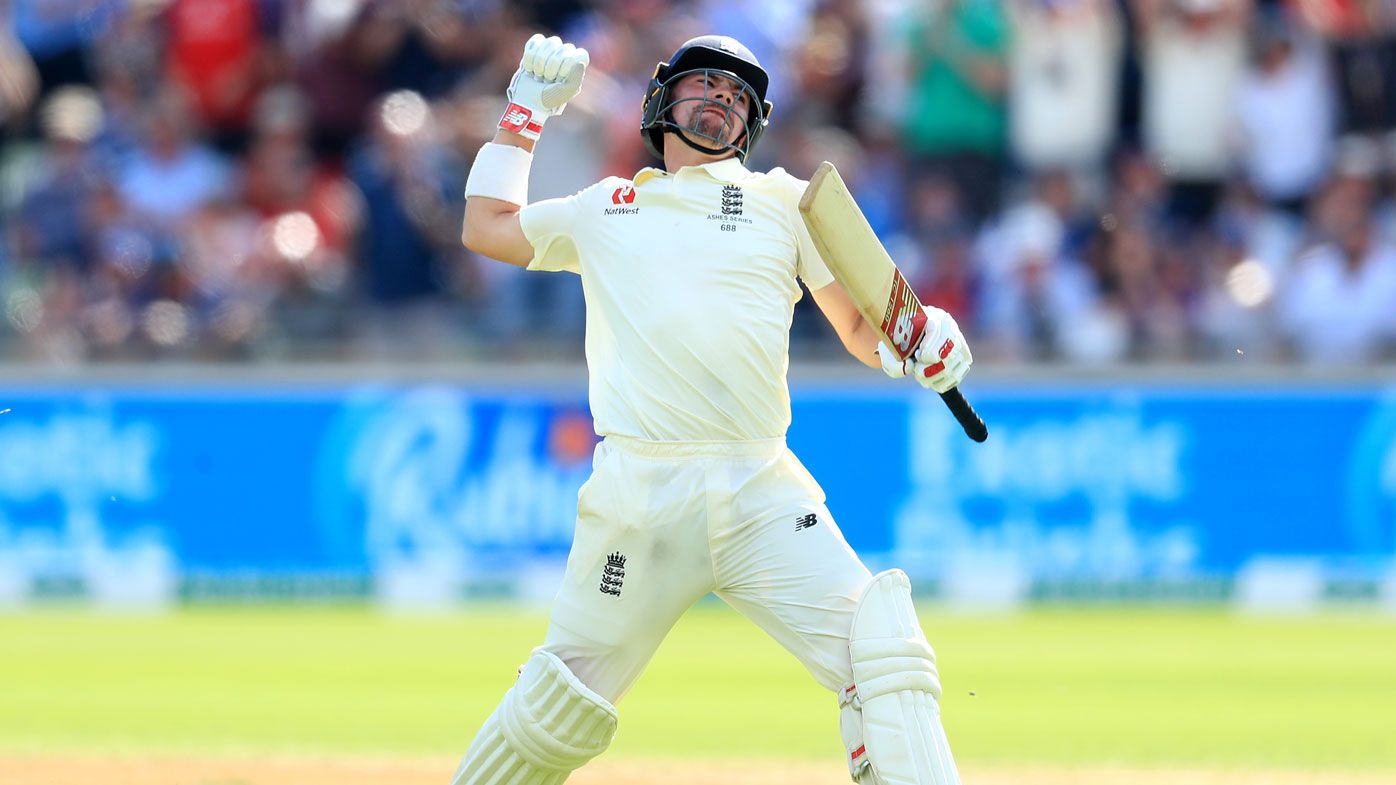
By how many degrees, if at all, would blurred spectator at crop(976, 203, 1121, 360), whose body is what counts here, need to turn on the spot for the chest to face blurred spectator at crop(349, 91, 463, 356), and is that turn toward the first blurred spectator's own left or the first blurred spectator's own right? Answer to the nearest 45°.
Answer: approximately 90° to the first blurred spectator's own right

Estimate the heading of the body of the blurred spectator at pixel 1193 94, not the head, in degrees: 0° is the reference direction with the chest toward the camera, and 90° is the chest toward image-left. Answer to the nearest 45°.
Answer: approximately 0°

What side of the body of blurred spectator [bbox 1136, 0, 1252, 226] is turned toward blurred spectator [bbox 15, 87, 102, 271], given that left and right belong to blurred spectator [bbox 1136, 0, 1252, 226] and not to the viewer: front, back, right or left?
right

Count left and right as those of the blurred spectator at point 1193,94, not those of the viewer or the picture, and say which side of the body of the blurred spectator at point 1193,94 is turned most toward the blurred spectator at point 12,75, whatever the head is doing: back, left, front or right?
right

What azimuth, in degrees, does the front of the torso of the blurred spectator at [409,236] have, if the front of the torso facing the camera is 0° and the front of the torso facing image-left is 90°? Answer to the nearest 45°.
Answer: approximately 0°
